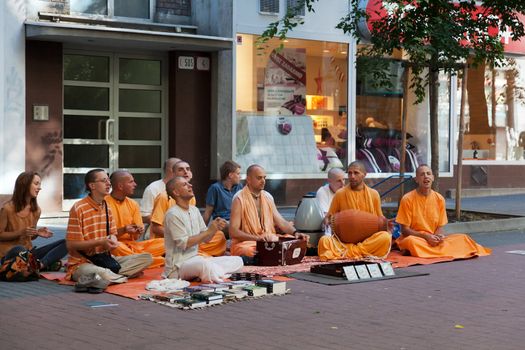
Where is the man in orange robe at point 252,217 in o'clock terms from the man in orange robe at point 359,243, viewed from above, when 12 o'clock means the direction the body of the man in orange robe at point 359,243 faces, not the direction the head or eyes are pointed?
the man in orange robe at point 252,217 is roughly at 2 o'clock from the man in orange robe at point 359,243.

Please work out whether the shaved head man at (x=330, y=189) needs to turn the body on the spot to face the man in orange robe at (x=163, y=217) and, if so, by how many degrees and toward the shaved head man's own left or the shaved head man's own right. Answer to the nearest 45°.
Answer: approximately 90° to the shaved head man's own right

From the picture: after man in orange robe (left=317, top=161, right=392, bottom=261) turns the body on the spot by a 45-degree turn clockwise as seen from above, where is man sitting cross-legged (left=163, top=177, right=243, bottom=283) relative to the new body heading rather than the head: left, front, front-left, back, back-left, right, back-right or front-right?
front

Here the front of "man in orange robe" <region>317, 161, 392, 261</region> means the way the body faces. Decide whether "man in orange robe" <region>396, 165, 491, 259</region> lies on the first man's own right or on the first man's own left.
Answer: on the first man's own left

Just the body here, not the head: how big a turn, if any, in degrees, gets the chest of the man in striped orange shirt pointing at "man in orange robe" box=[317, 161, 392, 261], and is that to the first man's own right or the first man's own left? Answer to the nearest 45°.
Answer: approximately 90° to the first man's own left

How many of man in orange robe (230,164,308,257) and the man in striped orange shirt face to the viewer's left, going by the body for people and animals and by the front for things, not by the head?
0

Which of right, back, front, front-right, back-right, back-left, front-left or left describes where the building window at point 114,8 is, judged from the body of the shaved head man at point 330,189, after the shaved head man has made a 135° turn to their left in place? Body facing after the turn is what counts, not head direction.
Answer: front-left

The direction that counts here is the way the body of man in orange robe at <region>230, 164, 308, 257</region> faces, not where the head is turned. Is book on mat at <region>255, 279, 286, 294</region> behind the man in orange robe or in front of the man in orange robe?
in front

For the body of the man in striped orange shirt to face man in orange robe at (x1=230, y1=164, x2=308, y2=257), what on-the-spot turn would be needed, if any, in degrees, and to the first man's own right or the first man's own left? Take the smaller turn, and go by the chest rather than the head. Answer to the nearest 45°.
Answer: approximately 90° to the first man's own left

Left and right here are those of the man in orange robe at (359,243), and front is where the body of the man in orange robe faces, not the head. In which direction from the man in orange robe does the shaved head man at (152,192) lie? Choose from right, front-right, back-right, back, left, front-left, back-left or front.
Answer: right

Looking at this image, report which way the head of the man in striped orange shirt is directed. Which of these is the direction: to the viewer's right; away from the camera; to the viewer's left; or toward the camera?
to the viewer's right

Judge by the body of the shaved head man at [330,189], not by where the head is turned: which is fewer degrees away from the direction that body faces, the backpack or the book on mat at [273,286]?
the book on mat

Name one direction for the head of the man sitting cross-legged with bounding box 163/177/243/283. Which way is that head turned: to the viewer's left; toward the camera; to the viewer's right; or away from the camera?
to the viewer's right

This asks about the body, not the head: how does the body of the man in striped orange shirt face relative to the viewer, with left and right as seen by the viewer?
facing the viewer and to the right of the viewer

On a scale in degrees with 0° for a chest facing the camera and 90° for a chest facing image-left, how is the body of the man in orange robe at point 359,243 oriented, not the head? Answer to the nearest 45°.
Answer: approximately 0°

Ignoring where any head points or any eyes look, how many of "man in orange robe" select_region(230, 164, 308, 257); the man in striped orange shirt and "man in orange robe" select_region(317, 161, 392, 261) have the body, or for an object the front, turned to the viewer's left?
0
